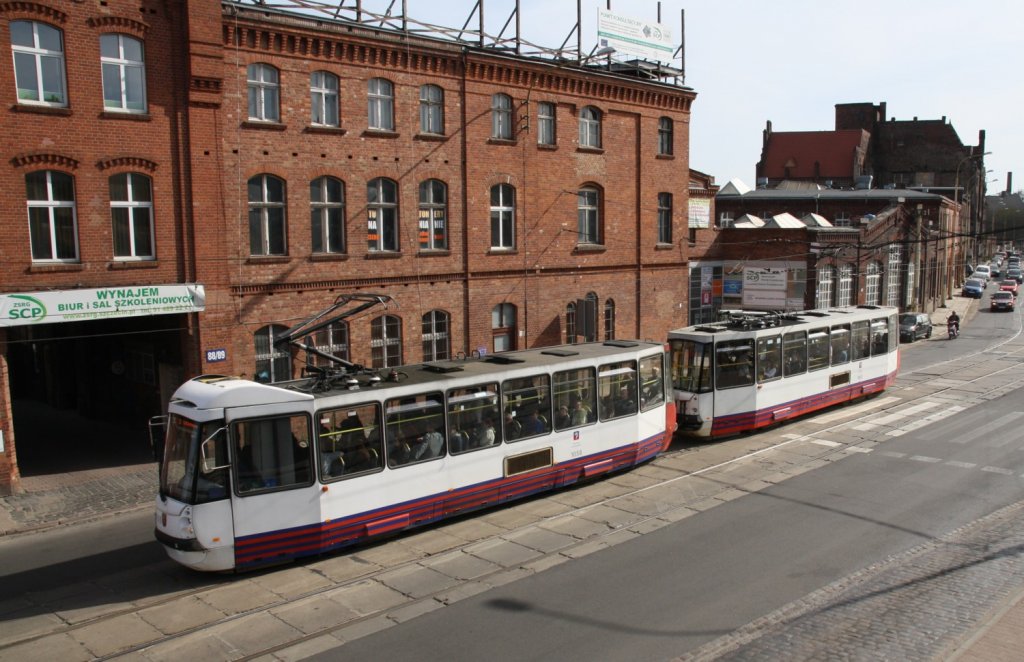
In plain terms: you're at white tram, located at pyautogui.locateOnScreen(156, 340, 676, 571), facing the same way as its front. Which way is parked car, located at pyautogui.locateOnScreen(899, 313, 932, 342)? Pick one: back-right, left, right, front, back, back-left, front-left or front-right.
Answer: back

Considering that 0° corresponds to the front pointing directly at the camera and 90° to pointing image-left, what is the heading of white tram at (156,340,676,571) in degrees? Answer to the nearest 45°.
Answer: approximately 45°

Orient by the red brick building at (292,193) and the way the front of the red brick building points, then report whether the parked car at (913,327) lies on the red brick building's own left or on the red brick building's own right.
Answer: on the red brick building's own left

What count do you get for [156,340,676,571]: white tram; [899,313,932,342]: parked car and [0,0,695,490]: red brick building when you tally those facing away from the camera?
0

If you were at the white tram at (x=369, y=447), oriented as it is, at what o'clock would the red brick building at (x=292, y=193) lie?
The red brick building is roughly at 4 o'clock from the white tram.

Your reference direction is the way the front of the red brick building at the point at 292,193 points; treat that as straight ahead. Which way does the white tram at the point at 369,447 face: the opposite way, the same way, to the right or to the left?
to the right

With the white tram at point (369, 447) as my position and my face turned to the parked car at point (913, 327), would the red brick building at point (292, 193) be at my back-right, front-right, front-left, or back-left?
front-left

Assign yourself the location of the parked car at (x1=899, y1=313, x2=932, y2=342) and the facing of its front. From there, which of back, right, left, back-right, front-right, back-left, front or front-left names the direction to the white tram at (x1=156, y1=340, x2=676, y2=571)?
front-left

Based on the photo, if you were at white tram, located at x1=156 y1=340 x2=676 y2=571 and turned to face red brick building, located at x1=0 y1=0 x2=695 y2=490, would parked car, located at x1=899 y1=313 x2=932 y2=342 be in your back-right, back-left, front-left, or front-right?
front-right

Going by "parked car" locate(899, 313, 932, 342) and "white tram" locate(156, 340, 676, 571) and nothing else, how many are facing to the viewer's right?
0

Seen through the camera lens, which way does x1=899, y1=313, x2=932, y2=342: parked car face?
facing the viewer and to the left of the viewer

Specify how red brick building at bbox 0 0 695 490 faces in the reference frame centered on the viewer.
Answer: facing the viewer and to the right of the viewer

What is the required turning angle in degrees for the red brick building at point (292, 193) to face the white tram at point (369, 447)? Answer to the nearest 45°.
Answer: approximately 45° to its right
